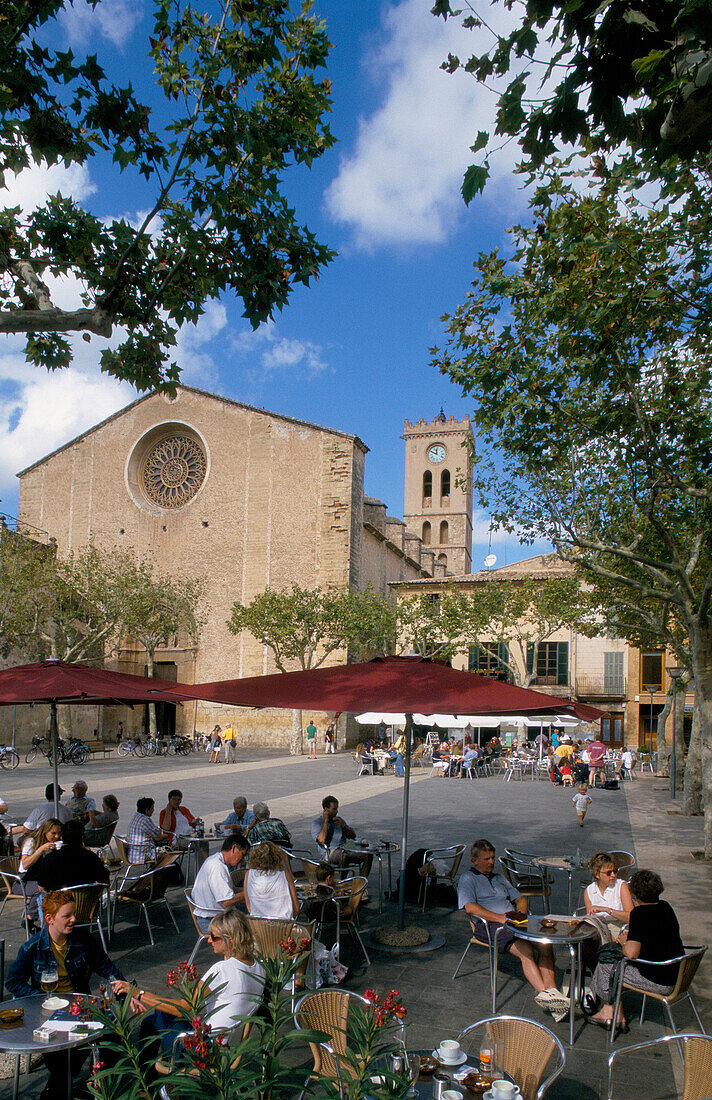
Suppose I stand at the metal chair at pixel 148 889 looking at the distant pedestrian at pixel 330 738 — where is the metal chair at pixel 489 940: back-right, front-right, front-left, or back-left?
back-right

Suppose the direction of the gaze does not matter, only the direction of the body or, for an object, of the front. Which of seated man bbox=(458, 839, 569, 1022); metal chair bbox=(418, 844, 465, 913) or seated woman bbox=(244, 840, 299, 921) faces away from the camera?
the seated woman

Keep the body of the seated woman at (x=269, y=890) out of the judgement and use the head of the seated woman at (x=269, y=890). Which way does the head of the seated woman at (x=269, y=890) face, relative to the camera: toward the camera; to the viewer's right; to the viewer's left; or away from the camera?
away from the camera

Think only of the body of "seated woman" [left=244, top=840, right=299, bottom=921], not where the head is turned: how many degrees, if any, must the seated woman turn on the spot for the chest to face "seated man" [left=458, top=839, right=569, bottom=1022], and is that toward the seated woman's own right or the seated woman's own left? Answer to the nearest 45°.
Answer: approximately 90° to the seated woman's own right

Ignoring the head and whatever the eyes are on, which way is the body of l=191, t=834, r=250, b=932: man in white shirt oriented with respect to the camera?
to the viewer's right

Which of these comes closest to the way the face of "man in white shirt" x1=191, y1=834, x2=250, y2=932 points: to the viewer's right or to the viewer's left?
to the viewer's right

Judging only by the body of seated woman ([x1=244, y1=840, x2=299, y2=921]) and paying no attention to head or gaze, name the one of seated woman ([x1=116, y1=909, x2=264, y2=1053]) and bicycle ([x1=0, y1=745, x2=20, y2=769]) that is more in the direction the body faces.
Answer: the bicycle

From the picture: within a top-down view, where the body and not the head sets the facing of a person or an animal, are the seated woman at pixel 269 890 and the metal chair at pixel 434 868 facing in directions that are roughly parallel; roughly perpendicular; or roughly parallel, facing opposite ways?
roughly perpendicular

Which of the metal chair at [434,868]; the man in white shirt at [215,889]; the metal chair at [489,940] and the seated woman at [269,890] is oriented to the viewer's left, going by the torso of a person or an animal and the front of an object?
the metal chair at [434,868]

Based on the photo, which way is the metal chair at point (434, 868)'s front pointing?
to the viewer's left

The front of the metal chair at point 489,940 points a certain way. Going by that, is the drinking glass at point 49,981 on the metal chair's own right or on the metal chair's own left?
on the metal chair's own right

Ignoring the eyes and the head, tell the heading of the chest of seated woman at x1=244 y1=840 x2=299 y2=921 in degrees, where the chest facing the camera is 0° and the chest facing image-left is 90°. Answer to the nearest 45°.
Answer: approximately 180°

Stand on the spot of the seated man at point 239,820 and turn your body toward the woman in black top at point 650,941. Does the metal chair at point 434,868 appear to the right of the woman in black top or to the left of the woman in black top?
left

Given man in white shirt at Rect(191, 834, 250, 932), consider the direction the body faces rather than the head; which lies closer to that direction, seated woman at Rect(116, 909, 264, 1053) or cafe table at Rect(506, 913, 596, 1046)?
the cafe table

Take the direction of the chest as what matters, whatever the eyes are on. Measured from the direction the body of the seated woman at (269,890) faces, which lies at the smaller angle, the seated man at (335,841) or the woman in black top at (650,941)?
the seated man
